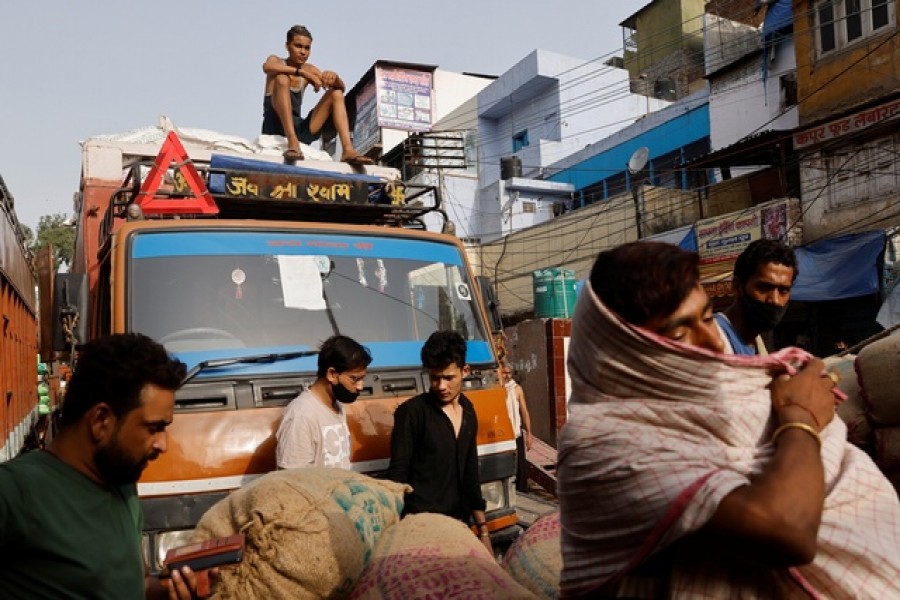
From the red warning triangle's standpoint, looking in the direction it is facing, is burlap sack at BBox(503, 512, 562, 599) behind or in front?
in front

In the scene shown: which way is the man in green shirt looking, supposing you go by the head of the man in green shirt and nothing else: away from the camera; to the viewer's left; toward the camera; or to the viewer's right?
to the viewer's right

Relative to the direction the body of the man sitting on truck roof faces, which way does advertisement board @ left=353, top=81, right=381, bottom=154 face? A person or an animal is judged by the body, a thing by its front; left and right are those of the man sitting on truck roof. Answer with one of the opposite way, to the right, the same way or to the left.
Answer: to the right

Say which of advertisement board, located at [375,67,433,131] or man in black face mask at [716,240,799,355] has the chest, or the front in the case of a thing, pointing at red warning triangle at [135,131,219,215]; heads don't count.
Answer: the advertisement board

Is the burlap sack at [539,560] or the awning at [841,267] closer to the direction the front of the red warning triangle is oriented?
the burlap sack

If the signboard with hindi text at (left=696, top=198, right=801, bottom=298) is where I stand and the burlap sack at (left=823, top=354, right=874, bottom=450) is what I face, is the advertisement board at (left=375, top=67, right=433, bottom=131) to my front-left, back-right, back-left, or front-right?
back-right

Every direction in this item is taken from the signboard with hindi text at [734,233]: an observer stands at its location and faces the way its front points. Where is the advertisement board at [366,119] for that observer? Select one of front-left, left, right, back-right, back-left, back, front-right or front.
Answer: right

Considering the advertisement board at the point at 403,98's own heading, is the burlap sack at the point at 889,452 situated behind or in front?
in front

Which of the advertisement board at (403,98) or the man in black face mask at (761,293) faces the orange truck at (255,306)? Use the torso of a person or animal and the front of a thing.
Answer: the advertisement board
